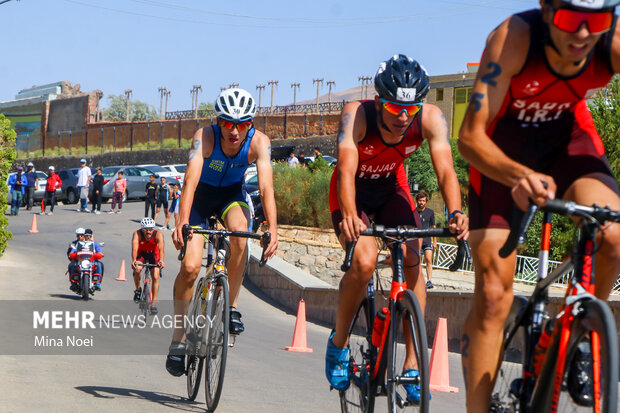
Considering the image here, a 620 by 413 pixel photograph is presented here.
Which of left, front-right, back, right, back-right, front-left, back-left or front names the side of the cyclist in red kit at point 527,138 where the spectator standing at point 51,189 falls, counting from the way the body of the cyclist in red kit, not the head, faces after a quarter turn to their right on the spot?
right

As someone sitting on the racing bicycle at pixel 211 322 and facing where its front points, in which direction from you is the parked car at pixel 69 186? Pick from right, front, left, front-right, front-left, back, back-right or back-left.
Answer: back

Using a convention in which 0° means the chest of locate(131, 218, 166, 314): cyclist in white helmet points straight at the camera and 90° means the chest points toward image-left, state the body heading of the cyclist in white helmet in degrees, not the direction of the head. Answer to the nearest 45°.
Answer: approximately 0°

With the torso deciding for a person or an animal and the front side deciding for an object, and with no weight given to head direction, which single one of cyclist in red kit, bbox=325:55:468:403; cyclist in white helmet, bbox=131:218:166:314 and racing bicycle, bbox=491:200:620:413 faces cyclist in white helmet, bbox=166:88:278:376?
cyclist in white helmet, bbox=131:218:166:314

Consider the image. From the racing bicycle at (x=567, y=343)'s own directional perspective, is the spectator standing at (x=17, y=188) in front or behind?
behind

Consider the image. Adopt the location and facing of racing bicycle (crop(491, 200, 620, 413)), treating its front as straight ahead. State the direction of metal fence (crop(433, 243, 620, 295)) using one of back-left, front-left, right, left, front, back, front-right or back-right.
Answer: back-left
